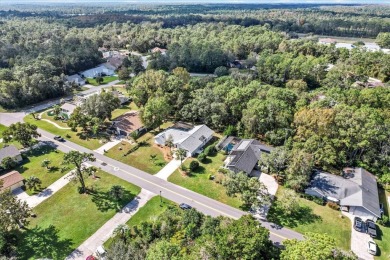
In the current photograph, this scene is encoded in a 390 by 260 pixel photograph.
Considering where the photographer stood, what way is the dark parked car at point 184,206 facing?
facing the viewer and to the right of the viewer

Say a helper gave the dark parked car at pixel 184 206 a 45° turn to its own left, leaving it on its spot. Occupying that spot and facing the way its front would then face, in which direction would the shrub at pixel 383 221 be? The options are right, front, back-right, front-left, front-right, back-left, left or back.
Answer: front

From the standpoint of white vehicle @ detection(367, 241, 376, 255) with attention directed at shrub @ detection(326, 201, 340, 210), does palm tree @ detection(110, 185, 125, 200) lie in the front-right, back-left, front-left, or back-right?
front-left

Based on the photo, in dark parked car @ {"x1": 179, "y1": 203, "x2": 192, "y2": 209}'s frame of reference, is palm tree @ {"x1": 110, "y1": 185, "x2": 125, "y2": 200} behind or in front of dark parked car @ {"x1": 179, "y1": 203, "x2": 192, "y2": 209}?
behind

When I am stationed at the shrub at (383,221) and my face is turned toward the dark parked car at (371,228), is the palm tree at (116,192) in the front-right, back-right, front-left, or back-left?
front-right

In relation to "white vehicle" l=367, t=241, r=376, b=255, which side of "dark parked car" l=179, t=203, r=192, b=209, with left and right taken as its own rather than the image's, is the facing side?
front

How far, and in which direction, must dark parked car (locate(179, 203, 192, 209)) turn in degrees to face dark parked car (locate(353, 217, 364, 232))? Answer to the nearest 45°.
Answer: approximately 45° to its left

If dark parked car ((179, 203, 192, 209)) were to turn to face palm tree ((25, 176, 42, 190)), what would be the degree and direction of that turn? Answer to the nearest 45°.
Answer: approximately 135° to its right

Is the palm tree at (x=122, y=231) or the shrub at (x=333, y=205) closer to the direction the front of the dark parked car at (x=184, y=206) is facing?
the shrub

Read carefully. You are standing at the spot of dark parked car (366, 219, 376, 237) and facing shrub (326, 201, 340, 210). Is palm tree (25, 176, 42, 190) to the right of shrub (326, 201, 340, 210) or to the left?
left

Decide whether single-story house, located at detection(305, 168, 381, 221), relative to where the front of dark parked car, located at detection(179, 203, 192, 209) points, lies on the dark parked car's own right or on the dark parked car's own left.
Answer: on the dark parked car's own left

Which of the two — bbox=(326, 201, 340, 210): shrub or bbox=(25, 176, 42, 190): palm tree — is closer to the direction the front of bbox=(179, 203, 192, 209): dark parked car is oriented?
the shrub

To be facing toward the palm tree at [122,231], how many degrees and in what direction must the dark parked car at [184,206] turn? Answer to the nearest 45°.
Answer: approximately 90° to its right
